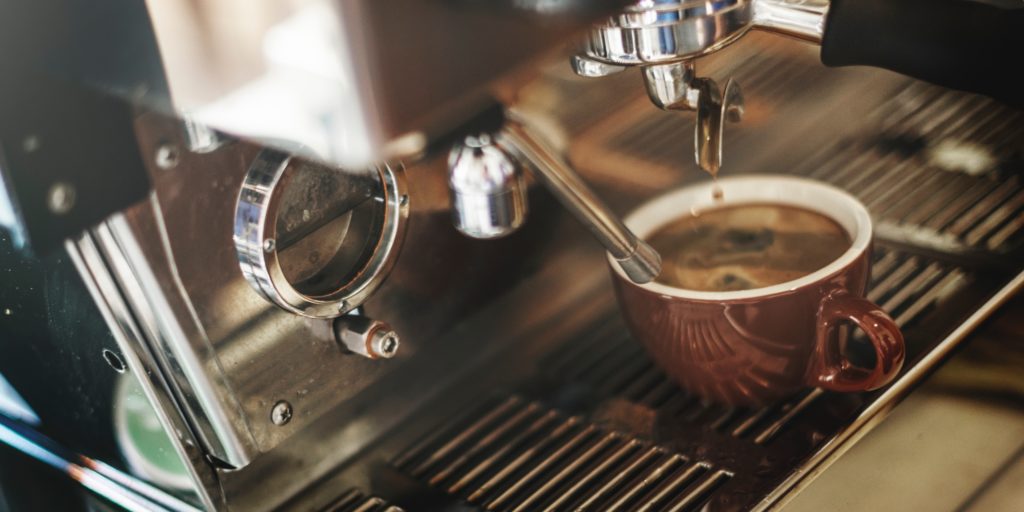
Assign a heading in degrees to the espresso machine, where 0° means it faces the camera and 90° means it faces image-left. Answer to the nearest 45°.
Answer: approximately 315°
